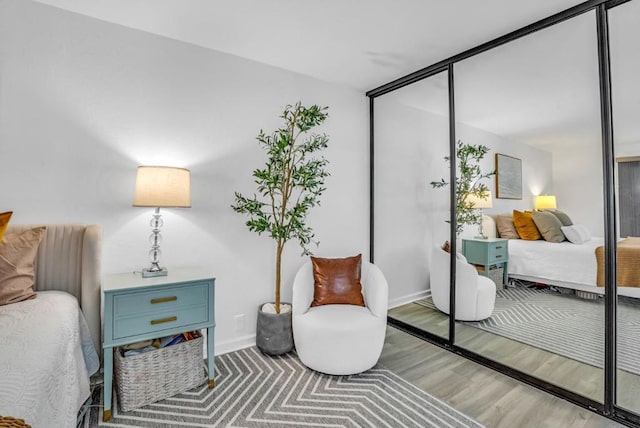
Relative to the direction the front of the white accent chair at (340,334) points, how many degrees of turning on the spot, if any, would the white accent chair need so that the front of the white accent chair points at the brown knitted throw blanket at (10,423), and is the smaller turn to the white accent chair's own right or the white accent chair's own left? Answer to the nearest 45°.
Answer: approximately 45° to the white accent chair's own right

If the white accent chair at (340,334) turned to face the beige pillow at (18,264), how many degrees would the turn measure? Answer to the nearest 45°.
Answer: approximately 90° to its right

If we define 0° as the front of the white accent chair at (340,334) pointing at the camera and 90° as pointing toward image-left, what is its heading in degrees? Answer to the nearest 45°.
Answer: approximately 0°

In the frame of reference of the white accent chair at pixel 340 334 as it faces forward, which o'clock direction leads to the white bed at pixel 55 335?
The white bed is roughly at 2 o'clock from the white accent chair.

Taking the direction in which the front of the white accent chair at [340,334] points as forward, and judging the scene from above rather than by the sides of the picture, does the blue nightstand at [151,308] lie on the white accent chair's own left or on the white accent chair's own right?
on the white accent chair's own right

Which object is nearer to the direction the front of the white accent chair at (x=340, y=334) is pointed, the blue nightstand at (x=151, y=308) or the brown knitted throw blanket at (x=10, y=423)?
the brown knitted throw blanket

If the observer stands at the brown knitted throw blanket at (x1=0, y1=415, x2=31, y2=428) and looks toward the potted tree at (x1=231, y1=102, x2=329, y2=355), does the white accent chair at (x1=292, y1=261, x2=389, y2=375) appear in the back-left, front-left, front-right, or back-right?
front-right

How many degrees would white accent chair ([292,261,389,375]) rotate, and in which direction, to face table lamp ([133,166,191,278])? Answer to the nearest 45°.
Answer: approximately 90° to its right
